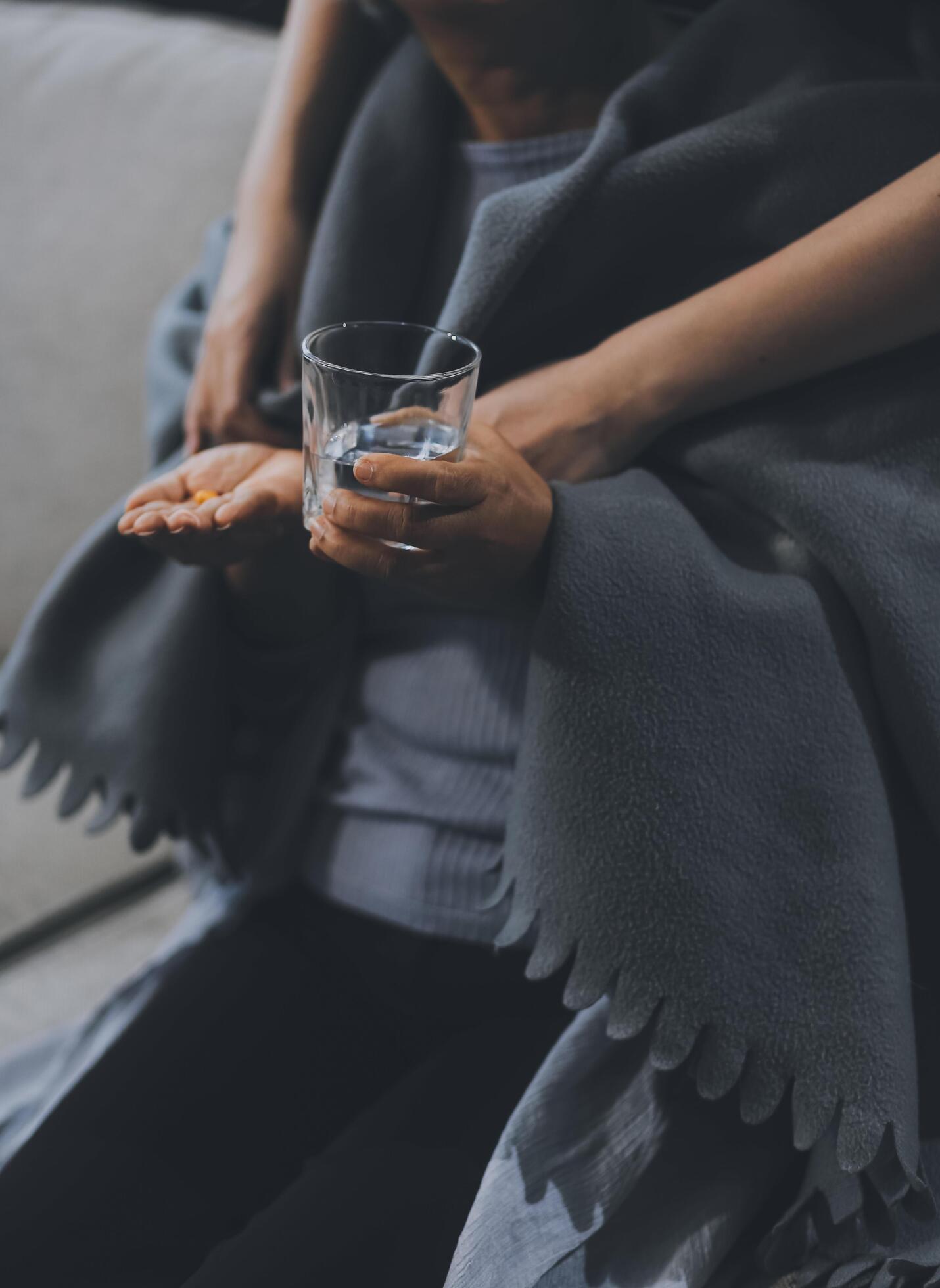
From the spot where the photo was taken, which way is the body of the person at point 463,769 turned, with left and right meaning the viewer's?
facing the viewer and to the left of the viewer
